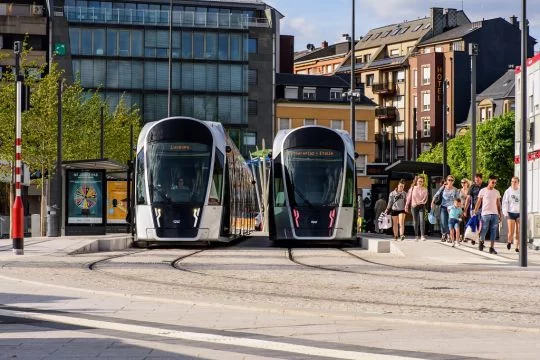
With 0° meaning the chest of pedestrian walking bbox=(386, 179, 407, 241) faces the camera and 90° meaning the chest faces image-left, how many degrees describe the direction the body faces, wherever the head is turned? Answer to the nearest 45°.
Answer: approximately 0°

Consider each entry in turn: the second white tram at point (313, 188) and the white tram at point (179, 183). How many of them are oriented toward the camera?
2

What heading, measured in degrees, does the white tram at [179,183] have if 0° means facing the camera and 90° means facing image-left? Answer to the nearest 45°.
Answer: approximately 0°
